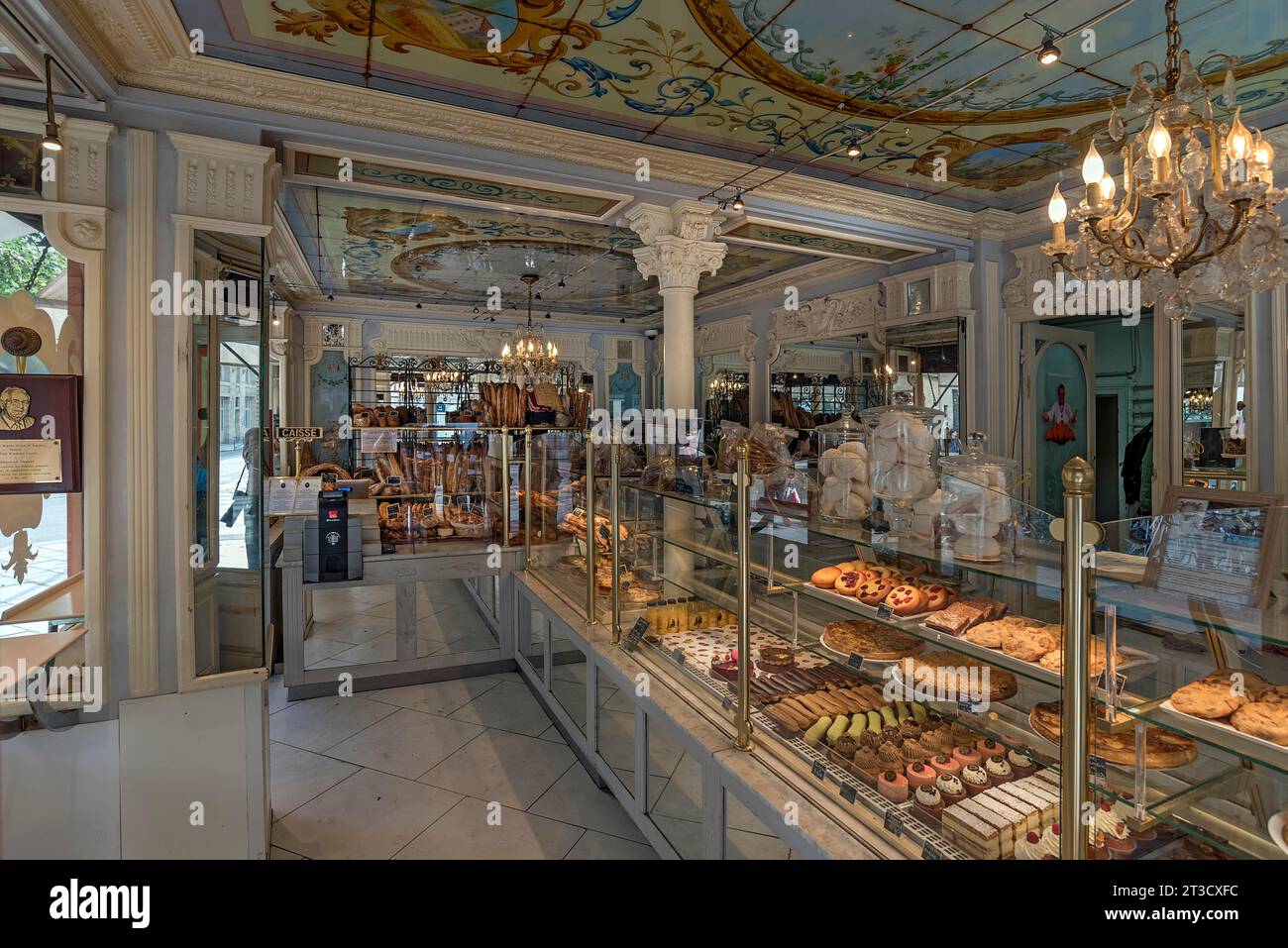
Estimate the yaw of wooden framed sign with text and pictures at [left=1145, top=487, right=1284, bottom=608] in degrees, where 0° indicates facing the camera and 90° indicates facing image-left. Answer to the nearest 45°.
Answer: approximately 45°

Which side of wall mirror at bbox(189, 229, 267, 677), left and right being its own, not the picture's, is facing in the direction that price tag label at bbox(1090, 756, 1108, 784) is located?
front

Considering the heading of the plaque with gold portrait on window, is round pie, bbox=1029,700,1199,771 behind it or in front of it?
in front

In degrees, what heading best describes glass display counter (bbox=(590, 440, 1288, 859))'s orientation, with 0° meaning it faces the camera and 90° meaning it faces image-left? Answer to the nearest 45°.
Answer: approximately 45°

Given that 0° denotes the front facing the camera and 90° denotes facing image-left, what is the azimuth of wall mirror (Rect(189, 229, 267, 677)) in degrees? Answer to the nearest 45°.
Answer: approximately 315°

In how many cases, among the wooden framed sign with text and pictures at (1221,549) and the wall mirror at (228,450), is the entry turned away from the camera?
0

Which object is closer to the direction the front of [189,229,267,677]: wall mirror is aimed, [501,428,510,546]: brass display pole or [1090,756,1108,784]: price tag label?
the price tag label

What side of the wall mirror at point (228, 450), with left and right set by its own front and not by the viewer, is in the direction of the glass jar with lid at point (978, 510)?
front

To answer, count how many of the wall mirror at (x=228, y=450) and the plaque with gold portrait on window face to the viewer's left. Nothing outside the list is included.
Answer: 0
